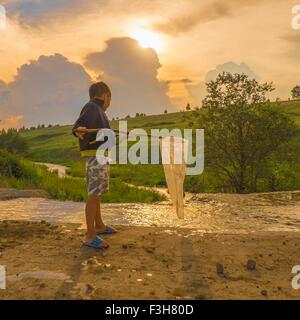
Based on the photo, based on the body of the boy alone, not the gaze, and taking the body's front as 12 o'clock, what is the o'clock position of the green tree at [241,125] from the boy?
The green tree is roughly at 10 o'clock from the boy.

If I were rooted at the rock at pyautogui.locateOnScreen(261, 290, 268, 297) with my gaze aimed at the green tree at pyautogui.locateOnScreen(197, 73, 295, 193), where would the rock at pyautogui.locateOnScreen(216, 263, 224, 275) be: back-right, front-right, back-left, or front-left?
front-left

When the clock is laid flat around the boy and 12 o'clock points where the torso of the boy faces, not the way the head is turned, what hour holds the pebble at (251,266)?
The pebble is roughly at 1 o'clock from the boy.

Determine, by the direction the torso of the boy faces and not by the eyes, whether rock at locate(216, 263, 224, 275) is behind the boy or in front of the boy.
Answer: in front

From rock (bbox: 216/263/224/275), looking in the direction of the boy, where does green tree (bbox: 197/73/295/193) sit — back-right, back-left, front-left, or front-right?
front-right

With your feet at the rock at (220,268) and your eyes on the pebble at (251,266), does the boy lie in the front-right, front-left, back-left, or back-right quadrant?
back-left

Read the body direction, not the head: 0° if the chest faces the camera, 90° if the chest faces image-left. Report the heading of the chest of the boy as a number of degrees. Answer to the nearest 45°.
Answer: approximately 270°

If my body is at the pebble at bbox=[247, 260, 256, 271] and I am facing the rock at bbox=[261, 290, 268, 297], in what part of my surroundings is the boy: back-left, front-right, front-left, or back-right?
back-right
